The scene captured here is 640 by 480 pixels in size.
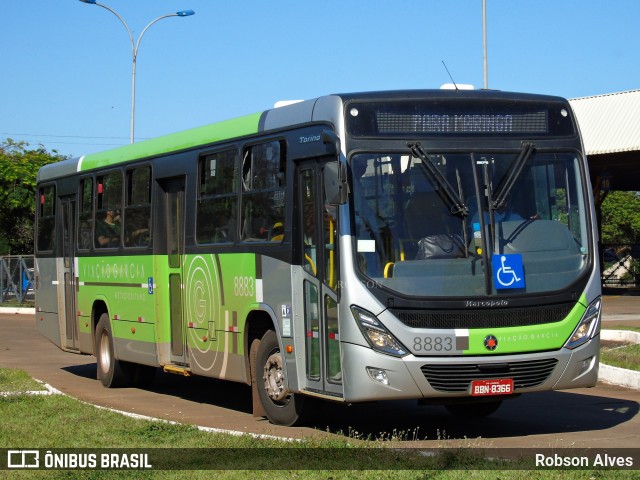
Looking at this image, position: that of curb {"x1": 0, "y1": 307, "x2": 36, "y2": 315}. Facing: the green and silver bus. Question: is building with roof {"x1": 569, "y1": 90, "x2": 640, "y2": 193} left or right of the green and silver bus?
left

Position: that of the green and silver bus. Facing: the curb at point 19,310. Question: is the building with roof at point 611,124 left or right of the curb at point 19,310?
right

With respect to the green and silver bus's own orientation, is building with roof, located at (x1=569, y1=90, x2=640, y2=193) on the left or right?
on its left

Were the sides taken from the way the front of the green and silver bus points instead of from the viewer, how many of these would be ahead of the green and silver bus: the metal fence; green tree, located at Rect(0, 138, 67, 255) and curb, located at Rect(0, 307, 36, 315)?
0

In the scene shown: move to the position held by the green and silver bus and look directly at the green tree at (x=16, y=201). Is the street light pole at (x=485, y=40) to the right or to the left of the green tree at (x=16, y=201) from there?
right

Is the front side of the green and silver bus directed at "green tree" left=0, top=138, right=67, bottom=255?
no

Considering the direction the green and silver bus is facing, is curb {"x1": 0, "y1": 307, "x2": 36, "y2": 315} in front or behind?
behind

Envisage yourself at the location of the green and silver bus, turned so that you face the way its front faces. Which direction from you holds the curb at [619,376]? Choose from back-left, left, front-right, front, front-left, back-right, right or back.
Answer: left

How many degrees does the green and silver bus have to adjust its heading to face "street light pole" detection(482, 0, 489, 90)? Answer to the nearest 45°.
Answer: approximately 135° to its left

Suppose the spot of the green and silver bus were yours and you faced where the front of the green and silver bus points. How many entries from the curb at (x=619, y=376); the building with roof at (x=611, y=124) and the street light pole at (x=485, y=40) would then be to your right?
0
